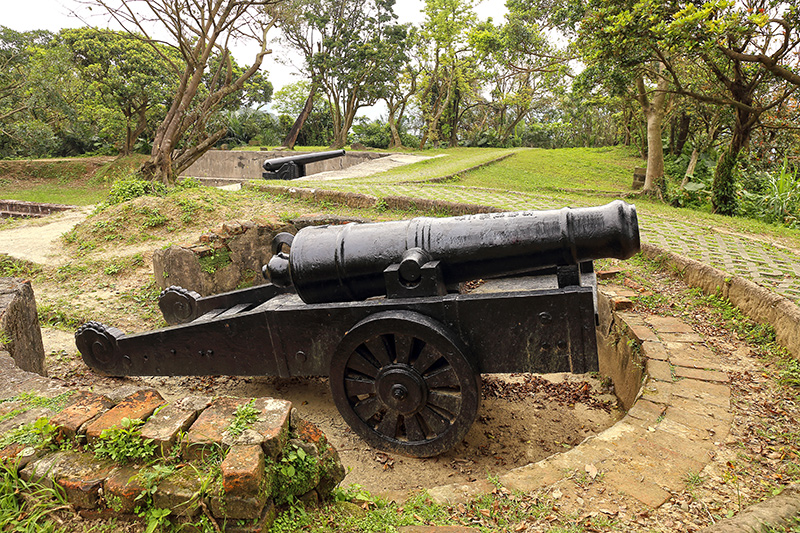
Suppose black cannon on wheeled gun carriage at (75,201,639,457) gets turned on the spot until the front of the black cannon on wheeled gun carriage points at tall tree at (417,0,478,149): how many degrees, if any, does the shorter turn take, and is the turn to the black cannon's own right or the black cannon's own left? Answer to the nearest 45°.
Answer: approximately 90° to the black cannon's own left

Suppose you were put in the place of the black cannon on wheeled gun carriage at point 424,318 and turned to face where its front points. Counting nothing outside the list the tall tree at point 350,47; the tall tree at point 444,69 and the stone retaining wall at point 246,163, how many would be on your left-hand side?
3

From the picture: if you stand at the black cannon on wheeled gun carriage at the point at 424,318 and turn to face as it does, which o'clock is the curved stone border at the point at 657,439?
The curved stone border is roughly at 1 o'clock from the black cannon on wheeled gun carriage.

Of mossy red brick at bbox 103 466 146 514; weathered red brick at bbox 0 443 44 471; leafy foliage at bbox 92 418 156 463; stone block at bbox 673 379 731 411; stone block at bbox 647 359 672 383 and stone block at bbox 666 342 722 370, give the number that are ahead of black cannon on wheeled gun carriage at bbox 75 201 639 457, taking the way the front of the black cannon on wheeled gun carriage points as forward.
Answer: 3

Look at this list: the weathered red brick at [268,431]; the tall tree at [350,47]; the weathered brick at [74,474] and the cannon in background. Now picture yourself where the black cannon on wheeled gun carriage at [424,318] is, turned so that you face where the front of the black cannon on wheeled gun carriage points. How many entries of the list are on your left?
2

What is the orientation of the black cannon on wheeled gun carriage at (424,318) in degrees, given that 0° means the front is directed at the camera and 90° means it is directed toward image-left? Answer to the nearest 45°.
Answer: approximately 270°

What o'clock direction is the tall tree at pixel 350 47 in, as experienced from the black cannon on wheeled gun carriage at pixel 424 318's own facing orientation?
The tall tree is roughly at 9 o'clock from the black cannon on wheeled gun carriage.

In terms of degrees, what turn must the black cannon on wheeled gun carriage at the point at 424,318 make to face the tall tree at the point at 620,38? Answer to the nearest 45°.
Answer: approximately 45° to its left

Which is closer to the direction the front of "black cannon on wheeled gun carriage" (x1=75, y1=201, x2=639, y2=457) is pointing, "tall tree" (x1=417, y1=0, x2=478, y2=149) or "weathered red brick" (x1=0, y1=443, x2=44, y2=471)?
the tall tree

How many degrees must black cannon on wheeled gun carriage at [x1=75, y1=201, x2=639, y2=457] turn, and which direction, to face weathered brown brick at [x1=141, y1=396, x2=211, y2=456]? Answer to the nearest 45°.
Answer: approximately 135° to its right

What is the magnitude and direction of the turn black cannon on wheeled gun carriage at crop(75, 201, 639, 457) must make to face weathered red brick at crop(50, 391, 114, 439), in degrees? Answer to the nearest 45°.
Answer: approximately 135° to its right

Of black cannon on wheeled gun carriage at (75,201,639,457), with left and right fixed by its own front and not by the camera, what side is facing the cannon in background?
left

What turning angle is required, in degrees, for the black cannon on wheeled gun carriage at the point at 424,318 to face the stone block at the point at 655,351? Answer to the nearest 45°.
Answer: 0° — it already faces it

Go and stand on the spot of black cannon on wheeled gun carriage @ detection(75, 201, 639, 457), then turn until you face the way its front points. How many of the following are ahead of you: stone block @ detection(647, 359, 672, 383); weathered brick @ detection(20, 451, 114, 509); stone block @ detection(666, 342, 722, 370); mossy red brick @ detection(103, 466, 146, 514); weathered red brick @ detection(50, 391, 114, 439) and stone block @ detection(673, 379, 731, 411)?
3
